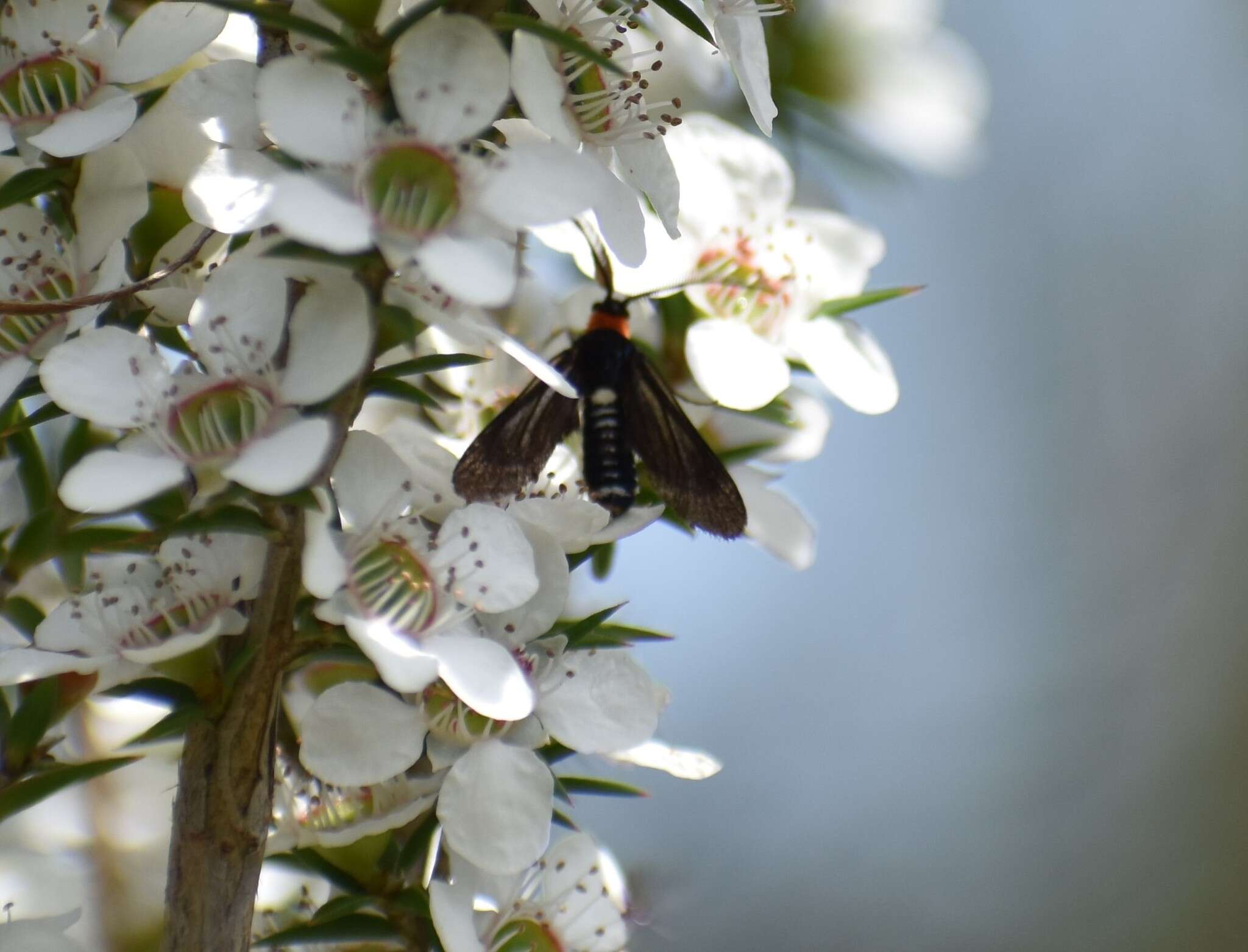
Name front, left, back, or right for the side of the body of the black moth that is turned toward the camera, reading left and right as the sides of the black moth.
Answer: back
